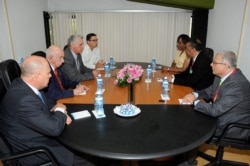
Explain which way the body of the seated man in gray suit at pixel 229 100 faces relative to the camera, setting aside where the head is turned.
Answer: to the viewer's left

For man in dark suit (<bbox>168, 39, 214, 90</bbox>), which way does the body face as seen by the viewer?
to the viewer's left

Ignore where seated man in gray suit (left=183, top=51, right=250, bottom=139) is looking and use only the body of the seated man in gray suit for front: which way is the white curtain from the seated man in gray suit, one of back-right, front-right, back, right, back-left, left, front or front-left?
front-right

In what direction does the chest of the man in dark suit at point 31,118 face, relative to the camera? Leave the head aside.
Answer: to the viewer's right

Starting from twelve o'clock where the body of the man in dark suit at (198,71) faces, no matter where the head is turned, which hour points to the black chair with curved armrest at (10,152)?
The black chair with curved armrest is roughly at 10 o'clock from the man in dark suit.

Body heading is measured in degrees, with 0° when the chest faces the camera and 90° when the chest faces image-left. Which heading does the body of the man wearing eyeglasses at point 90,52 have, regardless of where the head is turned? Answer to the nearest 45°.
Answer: approximately 315°

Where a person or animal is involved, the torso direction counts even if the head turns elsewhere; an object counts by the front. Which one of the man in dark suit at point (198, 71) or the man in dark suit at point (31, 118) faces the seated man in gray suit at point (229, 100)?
the man in dark suit at point (31, 118)

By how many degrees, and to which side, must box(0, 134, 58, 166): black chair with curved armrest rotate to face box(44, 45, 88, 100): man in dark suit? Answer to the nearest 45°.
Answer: approximately 45° to its left

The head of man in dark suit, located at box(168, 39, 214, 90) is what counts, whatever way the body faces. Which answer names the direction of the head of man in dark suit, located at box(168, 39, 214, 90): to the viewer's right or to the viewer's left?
to the viewer's left

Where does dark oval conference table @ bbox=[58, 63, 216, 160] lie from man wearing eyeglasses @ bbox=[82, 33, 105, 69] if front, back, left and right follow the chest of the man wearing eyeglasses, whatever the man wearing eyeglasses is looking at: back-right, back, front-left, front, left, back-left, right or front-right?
front-right

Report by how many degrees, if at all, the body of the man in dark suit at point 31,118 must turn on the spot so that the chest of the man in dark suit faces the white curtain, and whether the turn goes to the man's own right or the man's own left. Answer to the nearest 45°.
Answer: approximately 45° to the man's own left

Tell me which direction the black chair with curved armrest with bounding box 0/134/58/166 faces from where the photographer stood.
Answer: facing to the right of the viewer

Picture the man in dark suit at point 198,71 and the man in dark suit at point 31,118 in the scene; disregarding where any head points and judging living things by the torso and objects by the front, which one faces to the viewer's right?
the man in dark suit at point 31,118

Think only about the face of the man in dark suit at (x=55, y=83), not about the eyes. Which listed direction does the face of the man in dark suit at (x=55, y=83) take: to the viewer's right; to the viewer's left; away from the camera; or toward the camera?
to the viewer's right
